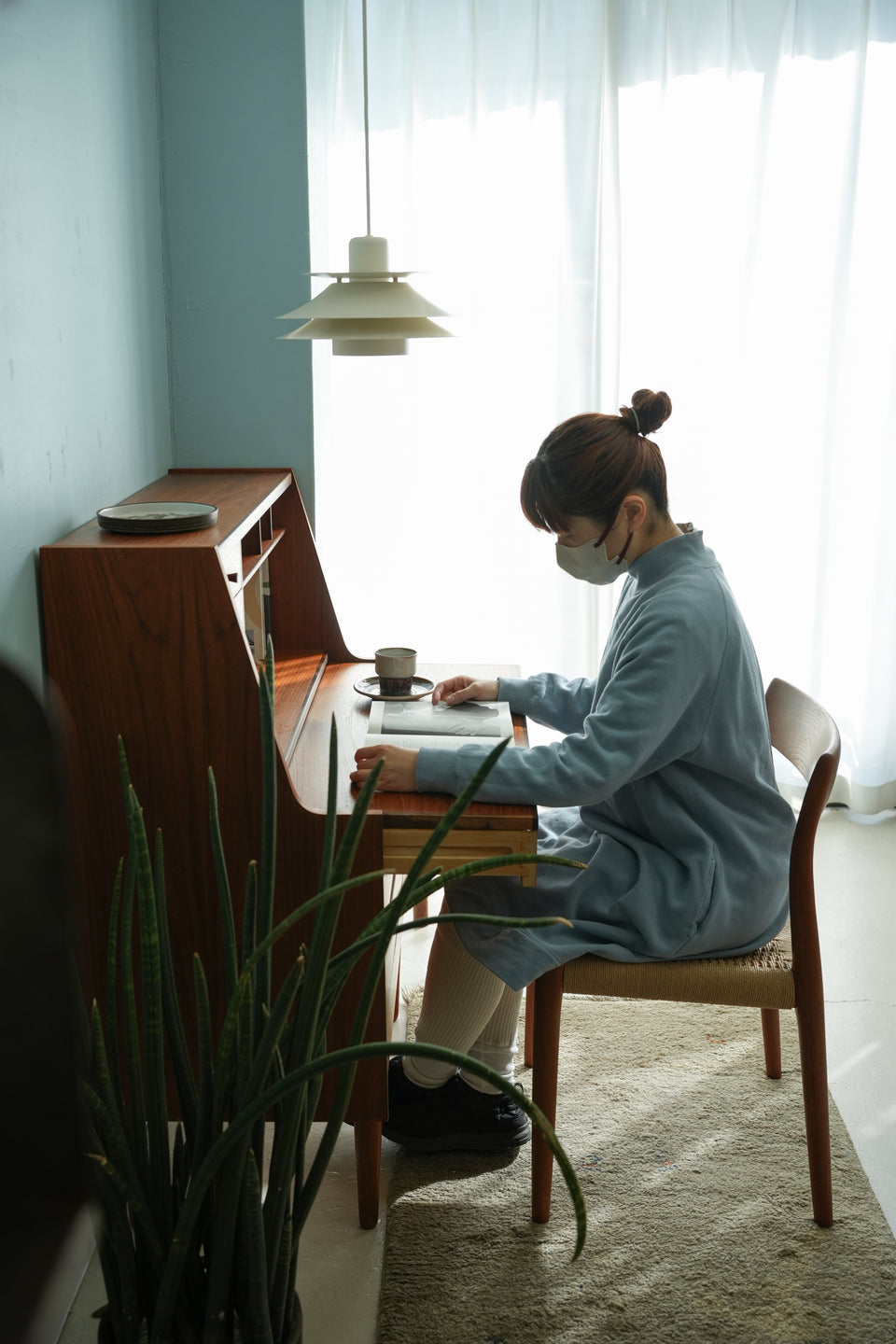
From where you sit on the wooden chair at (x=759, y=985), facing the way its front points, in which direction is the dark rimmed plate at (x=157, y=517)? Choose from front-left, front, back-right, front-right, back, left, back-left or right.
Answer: front

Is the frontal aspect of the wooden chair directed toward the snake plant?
no

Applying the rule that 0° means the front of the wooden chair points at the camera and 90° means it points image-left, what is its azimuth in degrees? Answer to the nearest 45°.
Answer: approximately 90°

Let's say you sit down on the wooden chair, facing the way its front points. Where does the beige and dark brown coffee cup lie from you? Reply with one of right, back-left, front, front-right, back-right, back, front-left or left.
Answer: front-right

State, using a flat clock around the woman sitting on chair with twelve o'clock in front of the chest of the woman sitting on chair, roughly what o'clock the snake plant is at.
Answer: The snake plant is roughly at 10 o'clock from the woman sitting on chair.

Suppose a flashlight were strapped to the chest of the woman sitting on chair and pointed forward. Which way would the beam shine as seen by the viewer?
to the viewer's left

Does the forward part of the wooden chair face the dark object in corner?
no

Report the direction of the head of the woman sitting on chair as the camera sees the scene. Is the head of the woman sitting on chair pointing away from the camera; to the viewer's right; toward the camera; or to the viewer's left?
to the viewer's left
